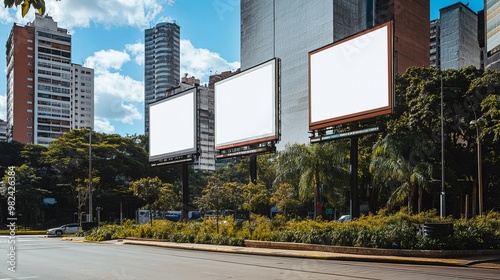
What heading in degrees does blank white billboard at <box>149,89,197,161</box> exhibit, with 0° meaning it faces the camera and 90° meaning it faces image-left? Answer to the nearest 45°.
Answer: approximately 45°

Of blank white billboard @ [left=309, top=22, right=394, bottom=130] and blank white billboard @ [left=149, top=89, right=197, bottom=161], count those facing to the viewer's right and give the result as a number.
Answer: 0

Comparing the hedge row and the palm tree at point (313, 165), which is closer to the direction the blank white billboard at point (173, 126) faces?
the hedge row

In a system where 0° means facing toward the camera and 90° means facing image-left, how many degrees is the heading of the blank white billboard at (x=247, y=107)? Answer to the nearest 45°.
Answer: approximately 45°

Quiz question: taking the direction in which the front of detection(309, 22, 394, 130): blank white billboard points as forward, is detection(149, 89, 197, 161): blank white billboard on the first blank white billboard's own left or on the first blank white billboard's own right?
on the first blank white billboard's own right

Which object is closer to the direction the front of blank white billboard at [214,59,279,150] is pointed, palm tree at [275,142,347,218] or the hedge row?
the hedge row

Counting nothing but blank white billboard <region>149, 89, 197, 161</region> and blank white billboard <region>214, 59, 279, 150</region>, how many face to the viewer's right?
0
